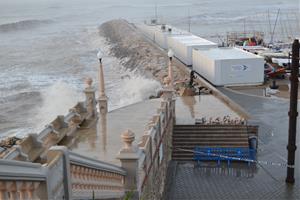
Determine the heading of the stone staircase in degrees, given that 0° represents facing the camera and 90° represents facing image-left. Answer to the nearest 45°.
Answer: approximately 0°

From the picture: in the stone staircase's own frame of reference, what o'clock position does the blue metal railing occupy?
The blue metal railing is roughly at 11 o'clock from the stone staircase.

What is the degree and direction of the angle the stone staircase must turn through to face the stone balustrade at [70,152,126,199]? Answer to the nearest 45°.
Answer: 0° — it already faces it

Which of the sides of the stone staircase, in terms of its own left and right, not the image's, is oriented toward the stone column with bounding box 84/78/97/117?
right

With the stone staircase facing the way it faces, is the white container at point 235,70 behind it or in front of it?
behind

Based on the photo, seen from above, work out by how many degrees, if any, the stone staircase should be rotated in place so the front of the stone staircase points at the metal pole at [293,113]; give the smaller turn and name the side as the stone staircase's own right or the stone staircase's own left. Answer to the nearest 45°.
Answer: approximately 45° to the stone staircase's own left

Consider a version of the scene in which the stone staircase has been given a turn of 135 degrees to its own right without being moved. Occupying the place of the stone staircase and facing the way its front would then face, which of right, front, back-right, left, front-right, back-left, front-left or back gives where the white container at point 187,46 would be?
front-right

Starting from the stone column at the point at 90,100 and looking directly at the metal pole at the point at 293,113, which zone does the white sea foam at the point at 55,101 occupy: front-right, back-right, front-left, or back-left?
back-left

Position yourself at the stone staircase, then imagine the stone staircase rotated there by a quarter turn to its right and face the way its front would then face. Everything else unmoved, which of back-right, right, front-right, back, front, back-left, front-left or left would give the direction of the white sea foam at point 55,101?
front-right
